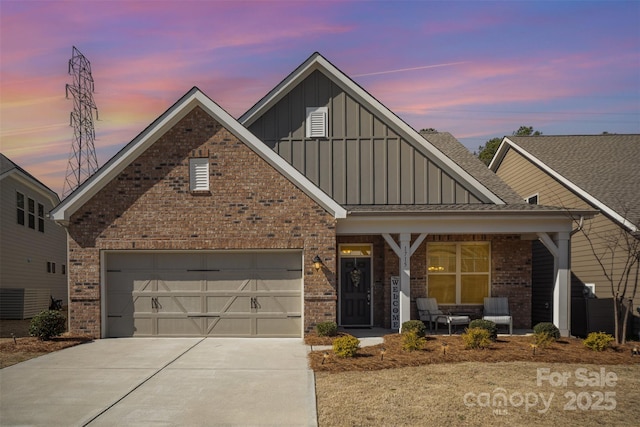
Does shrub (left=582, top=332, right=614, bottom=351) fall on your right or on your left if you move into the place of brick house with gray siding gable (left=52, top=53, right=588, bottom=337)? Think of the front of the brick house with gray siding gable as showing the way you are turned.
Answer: on your left

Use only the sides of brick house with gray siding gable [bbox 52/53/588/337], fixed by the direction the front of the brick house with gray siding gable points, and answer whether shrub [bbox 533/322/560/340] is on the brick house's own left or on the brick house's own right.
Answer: on the brick house's own left

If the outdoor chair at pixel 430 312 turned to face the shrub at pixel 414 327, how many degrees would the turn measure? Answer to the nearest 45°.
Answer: approximately 45° to its right

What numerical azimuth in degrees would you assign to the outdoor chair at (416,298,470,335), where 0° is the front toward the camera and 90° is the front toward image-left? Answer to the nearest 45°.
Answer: approximately 315°
